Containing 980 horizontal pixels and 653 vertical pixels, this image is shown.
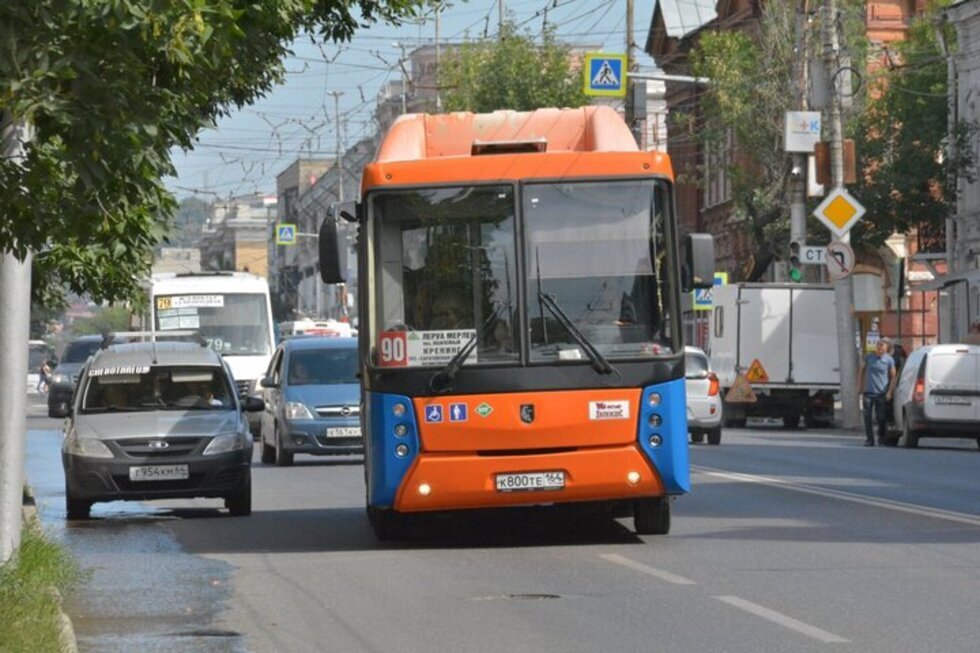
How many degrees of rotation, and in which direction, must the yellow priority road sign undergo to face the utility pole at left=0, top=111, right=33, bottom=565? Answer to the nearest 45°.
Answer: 0° — it already faces it

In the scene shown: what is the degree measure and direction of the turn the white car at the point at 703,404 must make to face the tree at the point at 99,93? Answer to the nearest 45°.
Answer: approximately 180°

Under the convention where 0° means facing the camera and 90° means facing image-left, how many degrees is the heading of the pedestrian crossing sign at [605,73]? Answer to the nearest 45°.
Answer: approximately 0°

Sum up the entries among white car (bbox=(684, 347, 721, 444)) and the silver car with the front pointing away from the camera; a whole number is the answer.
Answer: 1

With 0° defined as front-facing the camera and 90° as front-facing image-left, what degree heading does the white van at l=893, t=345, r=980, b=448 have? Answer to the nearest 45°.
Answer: approximately 180°

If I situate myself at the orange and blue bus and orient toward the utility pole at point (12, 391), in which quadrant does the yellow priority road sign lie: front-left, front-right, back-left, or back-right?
back-right

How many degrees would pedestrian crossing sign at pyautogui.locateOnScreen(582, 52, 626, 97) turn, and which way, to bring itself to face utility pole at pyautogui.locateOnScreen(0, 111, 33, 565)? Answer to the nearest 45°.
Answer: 0° — it already faces it

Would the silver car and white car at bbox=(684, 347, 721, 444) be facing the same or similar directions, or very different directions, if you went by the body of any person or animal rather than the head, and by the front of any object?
very different directions

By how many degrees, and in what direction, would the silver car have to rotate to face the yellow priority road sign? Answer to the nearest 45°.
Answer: approximately 135° to its left

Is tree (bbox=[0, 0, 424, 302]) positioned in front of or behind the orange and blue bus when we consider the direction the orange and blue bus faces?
in front

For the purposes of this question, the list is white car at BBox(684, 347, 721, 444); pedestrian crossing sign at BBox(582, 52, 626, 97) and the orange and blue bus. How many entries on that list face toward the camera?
2

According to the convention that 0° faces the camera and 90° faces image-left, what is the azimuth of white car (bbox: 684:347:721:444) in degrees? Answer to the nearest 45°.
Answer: approximately 180°

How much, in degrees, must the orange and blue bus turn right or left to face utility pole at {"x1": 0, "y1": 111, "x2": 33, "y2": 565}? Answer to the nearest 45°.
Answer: approximately 45° to its right
